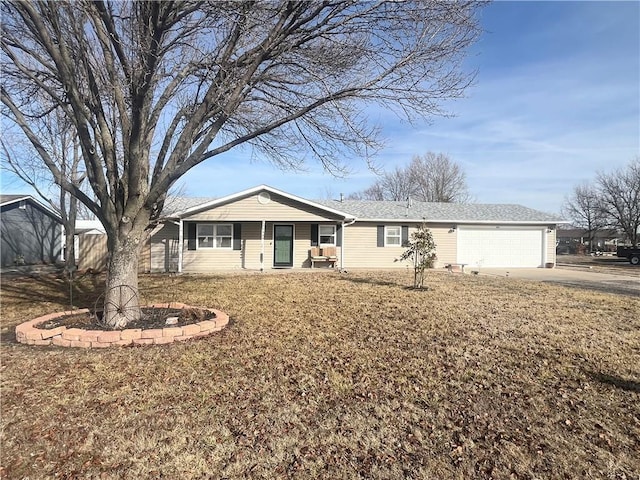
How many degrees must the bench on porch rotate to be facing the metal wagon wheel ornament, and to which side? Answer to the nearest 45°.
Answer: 0° — it already faces it

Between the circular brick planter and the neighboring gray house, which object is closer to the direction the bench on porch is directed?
the circular brick planter

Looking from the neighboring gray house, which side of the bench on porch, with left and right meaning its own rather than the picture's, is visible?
right

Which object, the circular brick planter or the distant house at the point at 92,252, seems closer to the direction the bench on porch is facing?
the circular brick planter

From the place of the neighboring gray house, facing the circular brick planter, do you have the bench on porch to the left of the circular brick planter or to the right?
left

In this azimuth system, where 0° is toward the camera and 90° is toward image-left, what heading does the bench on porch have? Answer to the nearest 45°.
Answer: approximately 0°

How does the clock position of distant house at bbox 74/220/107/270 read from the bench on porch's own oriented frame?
The distant house is roughly at 3 o'clock from the bench on porch.

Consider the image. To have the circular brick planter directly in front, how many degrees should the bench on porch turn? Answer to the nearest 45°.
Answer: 0° — it already faces it
